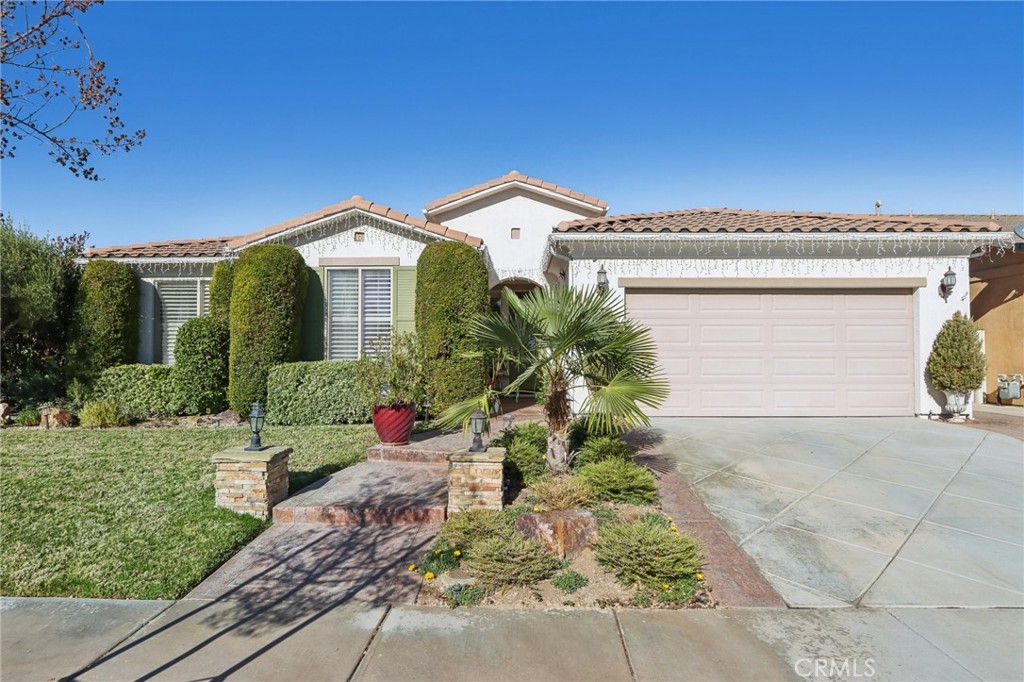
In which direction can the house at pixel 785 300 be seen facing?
toward the camera

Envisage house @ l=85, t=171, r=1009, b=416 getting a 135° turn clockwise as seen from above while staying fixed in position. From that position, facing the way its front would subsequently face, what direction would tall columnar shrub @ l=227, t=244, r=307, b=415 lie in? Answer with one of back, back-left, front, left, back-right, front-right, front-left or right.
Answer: front-left

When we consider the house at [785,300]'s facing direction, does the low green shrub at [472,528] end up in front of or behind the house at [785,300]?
in front

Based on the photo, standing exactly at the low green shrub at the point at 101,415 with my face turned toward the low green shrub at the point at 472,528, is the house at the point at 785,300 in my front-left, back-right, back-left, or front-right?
front-left

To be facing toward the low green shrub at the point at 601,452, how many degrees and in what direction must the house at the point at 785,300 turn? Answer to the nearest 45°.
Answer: approximately 45° to its right

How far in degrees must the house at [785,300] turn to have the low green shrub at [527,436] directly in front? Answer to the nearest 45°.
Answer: approximately 45° to its right

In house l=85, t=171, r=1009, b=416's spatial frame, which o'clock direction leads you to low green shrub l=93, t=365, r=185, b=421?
The low green shrub is roughly at 3 o'clock from the house.

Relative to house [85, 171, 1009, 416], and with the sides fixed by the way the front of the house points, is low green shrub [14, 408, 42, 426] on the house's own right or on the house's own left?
on the house's own right

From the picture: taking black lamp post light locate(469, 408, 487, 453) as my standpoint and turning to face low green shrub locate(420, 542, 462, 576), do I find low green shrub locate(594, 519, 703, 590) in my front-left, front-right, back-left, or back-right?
front-left

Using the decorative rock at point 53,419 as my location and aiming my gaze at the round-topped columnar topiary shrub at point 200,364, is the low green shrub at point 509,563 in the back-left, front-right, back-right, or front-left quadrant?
front-right

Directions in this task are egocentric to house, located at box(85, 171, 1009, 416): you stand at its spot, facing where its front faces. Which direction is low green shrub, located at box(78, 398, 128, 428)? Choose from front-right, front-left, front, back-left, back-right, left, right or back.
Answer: right
